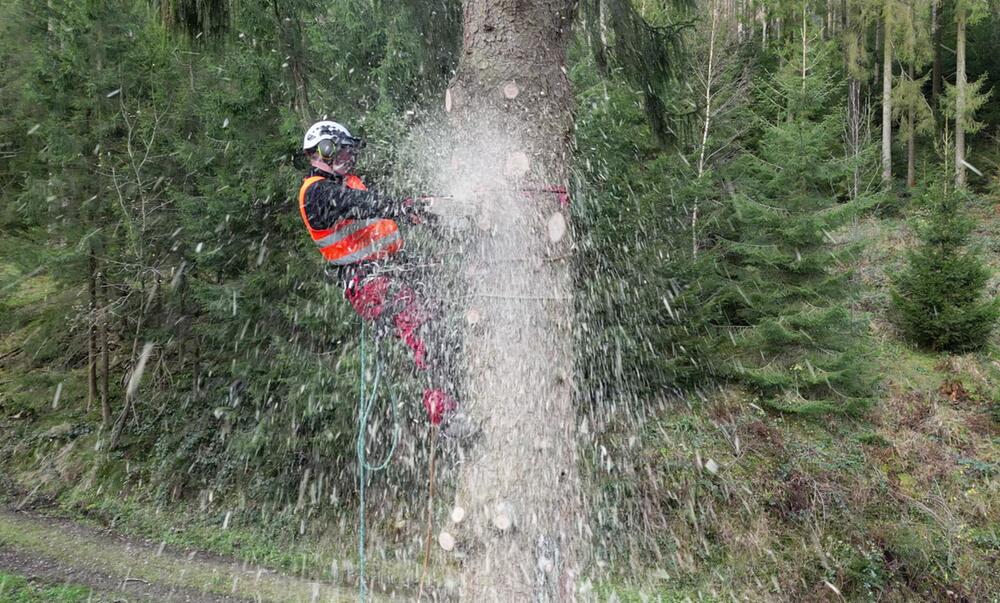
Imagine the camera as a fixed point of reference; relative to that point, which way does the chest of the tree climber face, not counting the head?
to the viewer's right

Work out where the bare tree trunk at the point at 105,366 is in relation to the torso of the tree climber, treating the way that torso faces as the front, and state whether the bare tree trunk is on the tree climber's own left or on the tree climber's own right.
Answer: on the tree climber's own left

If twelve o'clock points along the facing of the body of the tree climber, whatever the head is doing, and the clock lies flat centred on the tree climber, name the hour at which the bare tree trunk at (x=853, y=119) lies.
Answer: The bare tree trunk is roughly at 11 o'clock from the tree climber.

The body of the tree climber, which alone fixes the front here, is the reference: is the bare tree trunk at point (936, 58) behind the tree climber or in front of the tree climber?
in front

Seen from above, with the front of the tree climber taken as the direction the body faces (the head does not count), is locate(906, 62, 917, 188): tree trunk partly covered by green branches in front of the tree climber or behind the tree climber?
in front
